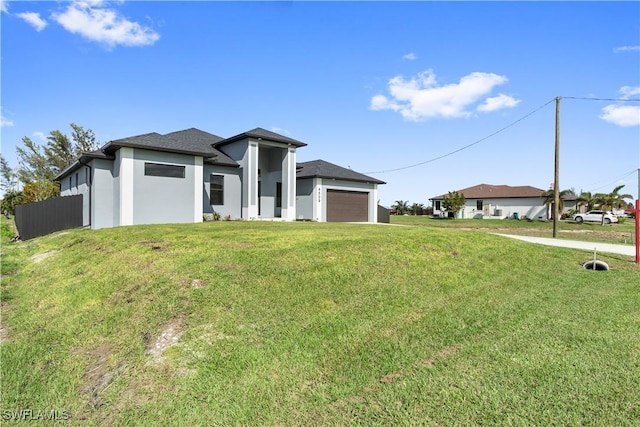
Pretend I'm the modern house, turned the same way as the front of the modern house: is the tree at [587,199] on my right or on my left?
on my left

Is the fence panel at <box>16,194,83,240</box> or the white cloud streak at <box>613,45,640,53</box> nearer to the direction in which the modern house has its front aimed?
the white cloud streak

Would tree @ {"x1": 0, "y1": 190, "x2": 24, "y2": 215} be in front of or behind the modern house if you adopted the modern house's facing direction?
behind

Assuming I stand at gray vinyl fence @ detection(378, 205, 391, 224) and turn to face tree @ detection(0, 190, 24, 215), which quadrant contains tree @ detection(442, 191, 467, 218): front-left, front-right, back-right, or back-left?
back-right

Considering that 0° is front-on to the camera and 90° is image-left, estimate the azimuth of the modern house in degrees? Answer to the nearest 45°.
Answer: approximately 315°

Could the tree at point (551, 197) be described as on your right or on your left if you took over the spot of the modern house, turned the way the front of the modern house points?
on your left

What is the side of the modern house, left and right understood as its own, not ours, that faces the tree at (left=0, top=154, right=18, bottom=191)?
back

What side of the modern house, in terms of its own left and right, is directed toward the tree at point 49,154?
back
